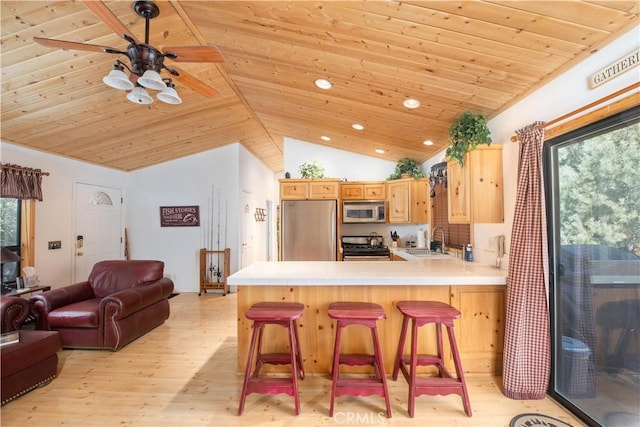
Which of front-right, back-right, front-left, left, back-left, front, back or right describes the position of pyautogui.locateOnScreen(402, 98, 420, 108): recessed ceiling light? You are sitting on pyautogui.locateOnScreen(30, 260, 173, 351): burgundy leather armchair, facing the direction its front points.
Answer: left

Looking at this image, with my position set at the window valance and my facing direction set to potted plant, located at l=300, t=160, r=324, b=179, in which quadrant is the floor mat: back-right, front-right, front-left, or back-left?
front-right

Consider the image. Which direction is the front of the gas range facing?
toward the camera

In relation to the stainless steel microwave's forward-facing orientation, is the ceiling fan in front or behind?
in front

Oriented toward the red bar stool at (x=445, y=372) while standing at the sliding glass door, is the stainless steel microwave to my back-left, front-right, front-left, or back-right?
front-right

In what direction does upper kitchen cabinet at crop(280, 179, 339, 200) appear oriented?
toward the camera

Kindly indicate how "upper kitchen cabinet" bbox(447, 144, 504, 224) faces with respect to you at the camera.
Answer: facing the viewer and to the left of the viewer

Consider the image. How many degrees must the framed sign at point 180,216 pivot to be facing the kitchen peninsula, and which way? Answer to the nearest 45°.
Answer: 0° — it already faces it

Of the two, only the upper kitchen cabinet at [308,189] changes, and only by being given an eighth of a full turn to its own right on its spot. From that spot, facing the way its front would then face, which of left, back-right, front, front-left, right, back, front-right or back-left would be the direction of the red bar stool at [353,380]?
front-left

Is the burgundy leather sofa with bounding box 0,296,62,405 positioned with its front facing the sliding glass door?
yes

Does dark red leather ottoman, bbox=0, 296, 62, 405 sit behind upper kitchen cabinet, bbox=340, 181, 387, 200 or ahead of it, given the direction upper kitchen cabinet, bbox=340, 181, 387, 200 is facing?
ahead

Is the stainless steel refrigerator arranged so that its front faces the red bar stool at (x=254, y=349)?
yes

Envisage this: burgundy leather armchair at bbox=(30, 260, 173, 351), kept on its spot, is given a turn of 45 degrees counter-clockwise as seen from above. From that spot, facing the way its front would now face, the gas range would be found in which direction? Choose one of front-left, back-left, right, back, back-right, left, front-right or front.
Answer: left

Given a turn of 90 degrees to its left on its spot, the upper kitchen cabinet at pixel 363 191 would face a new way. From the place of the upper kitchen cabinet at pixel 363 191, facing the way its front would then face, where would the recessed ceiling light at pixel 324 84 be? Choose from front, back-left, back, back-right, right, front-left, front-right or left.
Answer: right
